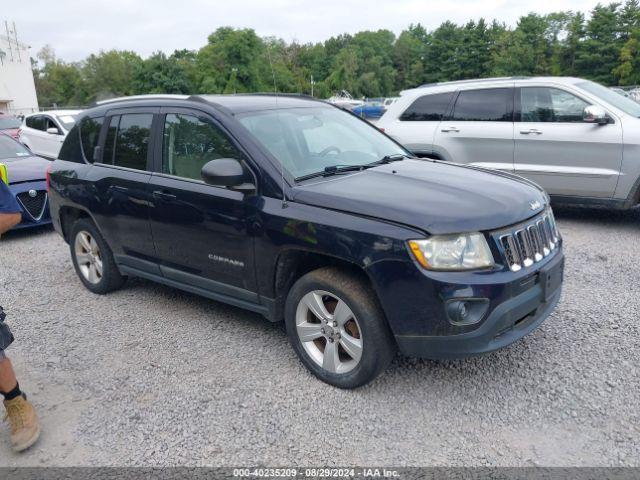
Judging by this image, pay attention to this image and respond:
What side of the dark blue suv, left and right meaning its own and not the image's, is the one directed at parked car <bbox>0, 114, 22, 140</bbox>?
back

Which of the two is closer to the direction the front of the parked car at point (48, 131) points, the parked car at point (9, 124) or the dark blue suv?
the dark blue suv

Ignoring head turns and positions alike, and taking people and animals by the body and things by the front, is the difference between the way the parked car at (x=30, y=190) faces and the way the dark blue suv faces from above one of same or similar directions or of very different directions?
same or similar directions

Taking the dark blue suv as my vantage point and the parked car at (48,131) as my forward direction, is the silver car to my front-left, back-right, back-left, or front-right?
front-right

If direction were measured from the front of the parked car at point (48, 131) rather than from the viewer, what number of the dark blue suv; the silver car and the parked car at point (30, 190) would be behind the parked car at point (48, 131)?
0

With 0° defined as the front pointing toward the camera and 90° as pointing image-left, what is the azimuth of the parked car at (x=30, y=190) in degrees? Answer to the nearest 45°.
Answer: approximately 315°

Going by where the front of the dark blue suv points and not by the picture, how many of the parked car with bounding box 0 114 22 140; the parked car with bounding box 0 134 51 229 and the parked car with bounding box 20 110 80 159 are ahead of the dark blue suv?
0

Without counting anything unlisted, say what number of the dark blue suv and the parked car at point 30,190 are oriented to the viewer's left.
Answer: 0

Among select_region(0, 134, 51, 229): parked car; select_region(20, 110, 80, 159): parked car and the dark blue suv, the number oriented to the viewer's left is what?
0

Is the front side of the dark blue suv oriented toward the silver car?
no

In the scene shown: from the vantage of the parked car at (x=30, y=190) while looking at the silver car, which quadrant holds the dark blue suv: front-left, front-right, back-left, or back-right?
front-right

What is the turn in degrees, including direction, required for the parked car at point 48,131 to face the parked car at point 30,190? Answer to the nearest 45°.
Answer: approximately 45° to its right

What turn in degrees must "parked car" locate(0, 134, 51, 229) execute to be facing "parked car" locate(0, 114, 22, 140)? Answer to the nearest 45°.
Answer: approximately 135° to its left

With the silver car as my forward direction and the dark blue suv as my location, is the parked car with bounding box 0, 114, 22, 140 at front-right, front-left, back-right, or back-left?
front-left

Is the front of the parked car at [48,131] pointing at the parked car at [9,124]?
no

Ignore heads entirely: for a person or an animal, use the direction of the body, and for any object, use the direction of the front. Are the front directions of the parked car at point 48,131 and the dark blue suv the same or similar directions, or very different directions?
same or similar directions

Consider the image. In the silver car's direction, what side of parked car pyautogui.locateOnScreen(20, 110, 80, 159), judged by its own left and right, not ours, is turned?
front
